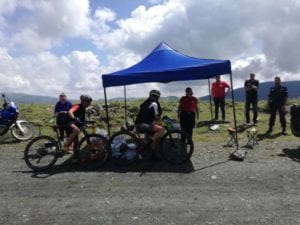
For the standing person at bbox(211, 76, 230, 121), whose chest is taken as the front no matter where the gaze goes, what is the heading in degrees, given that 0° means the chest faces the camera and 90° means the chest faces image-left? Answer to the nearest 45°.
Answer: approximately 0°

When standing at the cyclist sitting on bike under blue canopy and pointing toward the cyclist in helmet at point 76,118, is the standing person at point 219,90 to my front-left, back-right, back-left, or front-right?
back-right

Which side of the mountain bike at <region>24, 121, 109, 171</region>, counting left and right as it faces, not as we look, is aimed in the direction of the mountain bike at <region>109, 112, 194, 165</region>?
front

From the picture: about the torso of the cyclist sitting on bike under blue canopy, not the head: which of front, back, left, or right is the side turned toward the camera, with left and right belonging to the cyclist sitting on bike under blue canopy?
right
